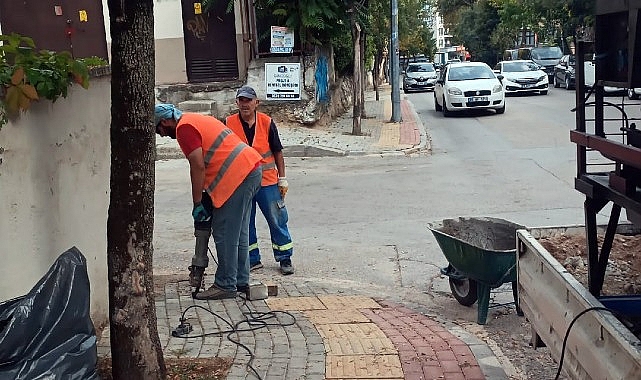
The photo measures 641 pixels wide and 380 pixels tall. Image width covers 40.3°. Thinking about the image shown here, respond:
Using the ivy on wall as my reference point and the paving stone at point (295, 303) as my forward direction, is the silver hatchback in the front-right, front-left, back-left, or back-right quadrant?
front-left

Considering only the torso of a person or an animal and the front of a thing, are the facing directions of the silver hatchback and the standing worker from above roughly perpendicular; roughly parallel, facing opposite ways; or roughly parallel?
roughly parallel

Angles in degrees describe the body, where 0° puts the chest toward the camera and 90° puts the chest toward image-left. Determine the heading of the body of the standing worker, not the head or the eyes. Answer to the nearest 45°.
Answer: approximately 0°

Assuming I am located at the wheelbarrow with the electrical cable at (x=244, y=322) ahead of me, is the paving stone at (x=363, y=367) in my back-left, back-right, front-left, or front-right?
front-left

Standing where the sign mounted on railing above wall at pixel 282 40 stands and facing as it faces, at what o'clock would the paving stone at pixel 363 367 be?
The paving stone is roughly at 12 o'clock from the sign mounted on railing above wall.

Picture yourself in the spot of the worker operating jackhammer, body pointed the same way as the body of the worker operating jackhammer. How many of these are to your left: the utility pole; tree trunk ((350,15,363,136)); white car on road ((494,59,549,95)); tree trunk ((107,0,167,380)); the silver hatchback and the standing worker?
1

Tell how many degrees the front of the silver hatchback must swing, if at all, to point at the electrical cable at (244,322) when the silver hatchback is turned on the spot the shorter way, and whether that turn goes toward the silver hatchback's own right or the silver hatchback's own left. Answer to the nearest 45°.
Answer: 0° — it already faces it

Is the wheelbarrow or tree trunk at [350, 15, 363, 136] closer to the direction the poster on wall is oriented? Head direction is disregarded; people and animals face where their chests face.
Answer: the wheelbarrow

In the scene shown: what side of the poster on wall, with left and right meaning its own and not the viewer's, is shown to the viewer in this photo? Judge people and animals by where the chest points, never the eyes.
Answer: front

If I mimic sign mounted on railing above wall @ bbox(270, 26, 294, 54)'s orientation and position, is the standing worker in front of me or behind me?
in front

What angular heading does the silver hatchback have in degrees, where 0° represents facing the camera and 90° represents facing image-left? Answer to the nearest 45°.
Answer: approximately 0°

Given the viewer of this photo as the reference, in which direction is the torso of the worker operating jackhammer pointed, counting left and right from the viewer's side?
facing to the left of the viewer

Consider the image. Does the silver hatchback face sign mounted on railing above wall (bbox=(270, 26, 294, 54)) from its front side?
yes
